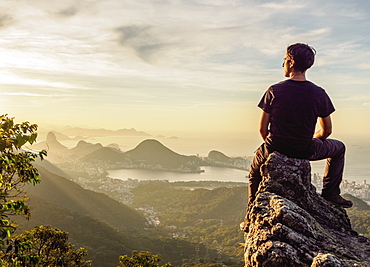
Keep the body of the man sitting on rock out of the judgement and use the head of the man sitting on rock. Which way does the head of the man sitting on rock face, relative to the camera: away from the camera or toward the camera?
away from the camera

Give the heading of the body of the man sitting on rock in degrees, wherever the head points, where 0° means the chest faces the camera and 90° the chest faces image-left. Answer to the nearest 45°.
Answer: approximately 180°

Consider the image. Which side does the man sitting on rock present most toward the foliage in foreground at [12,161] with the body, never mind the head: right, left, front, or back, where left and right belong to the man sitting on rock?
left
